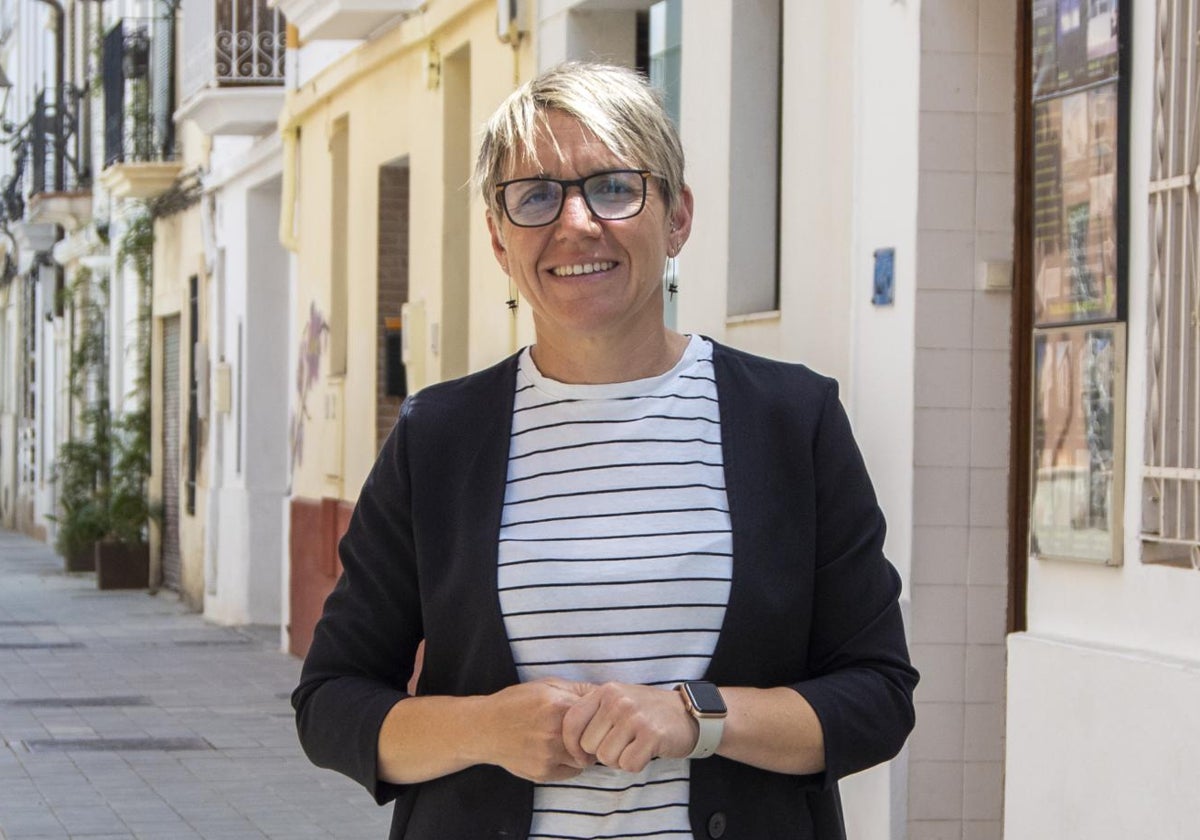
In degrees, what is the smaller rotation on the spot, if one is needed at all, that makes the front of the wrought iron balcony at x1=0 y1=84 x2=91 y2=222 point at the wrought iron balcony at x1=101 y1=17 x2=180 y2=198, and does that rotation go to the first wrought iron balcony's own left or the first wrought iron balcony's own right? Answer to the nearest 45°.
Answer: approximately 45° to the first wrought iron balcony's own left

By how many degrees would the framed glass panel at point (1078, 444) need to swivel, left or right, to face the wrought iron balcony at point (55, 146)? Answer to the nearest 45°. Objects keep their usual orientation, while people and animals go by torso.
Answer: approximately 90° to its right

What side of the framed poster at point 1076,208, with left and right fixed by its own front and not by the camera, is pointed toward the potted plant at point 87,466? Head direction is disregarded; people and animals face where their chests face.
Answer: right

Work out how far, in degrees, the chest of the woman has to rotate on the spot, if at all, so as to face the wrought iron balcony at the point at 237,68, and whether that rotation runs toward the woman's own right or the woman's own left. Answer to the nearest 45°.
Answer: approximately 180°

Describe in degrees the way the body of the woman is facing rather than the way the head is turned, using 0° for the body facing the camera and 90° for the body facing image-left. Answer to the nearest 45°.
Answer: approximately 0°

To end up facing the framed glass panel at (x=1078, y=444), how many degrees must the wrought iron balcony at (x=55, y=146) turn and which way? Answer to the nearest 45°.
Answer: approximately 45° to its left

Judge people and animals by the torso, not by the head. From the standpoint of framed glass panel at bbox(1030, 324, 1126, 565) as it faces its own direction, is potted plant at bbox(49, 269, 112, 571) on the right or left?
on its right

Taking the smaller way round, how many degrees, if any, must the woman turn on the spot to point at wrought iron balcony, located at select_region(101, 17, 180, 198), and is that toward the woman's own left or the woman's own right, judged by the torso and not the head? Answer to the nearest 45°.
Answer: approximately 180°
